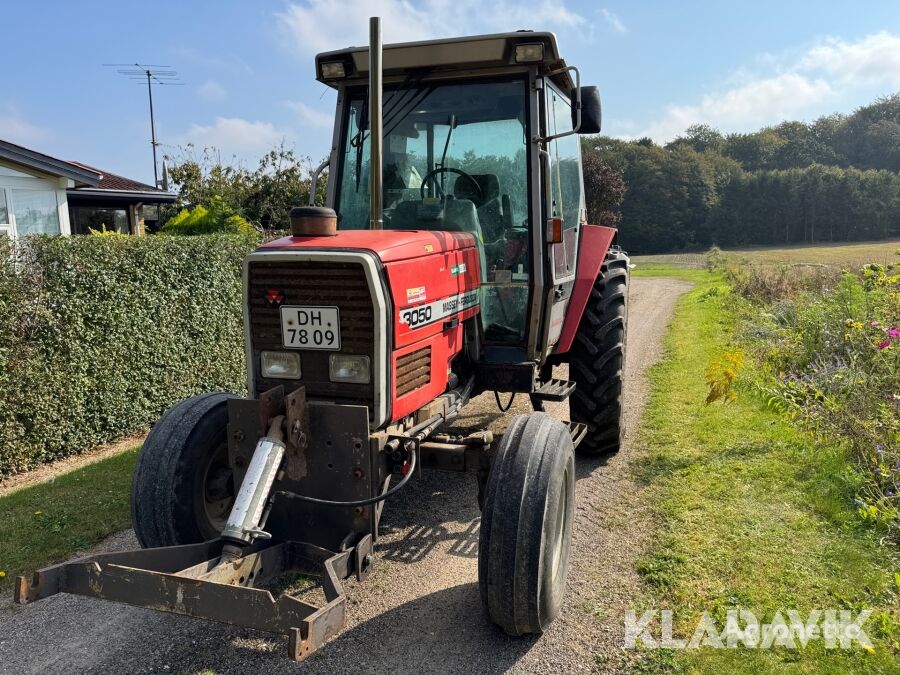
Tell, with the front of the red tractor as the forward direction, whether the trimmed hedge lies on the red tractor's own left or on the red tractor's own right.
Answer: on the red tractor's own right

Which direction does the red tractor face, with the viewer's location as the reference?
facing the viewer and to the left of the viewer

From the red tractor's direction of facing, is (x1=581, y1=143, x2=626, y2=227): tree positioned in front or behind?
behind

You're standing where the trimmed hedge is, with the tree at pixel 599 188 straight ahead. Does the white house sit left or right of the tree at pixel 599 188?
left
